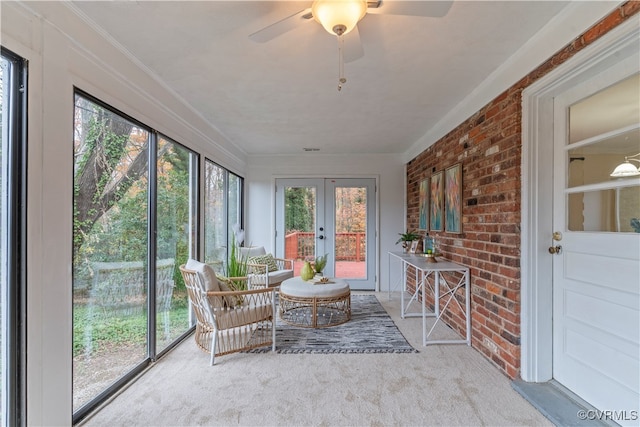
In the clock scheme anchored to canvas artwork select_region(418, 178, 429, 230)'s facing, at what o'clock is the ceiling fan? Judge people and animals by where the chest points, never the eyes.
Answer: The ceiling fan is roughly at 9 o'clock from the canvas artwork.

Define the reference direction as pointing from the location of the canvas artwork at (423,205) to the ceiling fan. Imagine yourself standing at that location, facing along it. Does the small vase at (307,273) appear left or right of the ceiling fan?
right

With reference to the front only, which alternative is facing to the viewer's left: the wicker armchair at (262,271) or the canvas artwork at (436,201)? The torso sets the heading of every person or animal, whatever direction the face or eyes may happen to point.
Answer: the canvas artwork

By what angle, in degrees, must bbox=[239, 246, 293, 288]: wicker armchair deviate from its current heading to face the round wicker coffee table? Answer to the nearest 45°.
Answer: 0° — it already faces it

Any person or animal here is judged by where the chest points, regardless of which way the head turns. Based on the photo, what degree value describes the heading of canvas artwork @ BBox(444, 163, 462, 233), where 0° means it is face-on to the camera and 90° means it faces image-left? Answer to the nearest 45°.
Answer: approximately 45°

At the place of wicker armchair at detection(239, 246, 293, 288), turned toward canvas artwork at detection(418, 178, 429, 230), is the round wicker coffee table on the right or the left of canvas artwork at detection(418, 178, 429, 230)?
right

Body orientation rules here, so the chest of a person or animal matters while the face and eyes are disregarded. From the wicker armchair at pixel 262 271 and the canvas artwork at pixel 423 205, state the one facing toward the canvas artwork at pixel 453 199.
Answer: the wicker armchair

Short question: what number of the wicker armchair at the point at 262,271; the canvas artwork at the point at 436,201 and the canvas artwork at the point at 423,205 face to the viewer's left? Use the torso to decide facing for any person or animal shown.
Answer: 2

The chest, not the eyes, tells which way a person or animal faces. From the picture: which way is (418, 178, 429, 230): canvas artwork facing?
to the viewer's left

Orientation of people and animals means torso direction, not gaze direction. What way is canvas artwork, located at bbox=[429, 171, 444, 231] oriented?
to the viewer's left

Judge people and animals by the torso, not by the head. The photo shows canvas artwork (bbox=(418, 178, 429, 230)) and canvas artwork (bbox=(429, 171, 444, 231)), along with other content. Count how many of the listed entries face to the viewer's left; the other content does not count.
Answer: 2
